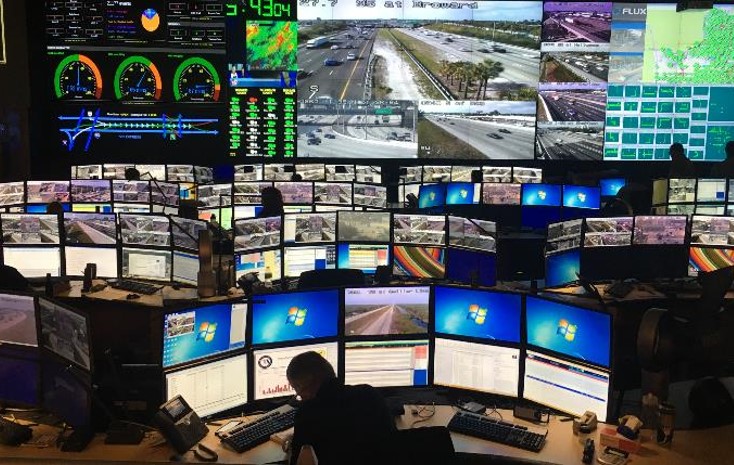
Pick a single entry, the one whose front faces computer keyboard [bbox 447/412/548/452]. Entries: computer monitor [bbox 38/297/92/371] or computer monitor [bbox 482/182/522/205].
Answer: computer monitor [bbox 482/182/522/205]

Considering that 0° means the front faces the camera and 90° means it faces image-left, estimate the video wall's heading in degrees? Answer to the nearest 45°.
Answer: approximately 0°

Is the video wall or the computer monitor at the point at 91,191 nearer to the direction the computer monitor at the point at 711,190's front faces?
the computer monitor

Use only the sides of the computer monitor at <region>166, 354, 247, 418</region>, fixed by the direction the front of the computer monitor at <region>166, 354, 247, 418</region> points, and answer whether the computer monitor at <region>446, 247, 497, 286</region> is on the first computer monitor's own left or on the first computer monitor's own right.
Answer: on the first computer monitor's own left

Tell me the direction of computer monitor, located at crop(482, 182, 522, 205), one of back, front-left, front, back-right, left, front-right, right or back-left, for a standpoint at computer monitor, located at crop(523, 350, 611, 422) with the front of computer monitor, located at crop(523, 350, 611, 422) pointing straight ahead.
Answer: back-right

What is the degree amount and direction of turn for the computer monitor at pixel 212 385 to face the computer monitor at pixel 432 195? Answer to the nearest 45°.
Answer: approximately 90° to its left

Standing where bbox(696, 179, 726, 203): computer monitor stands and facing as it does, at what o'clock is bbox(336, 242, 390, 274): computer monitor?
bbox(336, 242, 390, 274): computer monitor is roughly at 1 o'clock from bbox(696, 179, 726, 203): computer monitor.

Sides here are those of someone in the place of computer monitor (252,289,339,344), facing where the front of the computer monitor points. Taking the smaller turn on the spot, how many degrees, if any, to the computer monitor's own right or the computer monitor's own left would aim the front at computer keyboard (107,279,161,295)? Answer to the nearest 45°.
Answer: approximately 135° to the computer monitor's own right

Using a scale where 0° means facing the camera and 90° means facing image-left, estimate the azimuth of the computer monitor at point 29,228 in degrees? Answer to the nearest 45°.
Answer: approximately 0°

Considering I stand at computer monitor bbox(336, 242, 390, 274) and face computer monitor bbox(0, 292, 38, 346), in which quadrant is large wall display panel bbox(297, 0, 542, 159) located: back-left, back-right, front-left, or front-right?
back-right

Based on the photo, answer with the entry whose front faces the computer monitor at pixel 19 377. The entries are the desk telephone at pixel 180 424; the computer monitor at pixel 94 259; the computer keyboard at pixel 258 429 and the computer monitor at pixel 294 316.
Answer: the computer monitor at pixel 94 259

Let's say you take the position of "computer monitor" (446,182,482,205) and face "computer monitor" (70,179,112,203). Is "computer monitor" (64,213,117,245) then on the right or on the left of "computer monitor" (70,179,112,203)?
left
